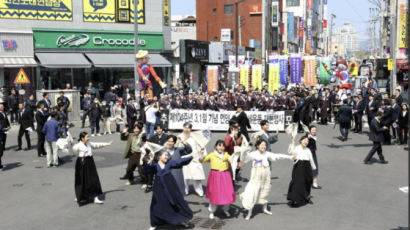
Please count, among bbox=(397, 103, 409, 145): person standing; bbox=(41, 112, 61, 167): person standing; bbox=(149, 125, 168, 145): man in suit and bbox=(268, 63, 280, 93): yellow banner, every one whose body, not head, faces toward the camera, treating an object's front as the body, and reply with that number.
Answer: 3

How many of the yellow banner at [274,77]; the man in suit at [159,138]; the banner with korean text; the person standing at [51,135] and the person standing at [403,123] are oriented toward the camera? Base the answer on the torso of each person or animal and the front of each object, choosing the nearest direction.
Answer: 4

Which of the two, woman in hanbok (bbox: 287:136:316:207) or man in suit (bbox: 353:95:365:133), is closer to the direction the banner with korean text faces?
the woman in hanbok

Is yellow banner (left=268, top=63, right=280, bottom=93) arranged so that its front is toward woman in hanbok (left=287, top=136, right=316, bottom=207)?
yes

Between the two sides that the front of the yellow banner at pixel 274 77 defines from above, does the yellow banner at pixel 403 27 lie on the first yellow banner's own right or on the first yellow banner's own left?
on the first yellow banner's own left

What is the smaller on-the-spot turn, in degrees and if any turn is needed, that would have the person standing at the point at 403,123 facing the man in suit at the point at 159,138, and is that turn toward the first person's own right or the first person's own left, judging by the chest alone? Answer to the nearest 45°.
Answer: approximately 45° to the first person's own right

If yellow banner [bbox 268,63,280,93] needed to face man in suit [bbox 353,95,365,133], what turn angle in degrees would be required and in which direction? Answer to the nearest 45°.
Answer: approximately 45° to its left

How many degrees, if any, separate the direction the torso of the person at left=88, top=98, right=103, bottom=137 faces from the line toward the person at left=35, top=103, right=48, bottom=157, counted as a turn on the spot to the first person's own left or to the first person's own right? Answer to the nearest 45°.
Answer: approximately 45° to the first person's own right
